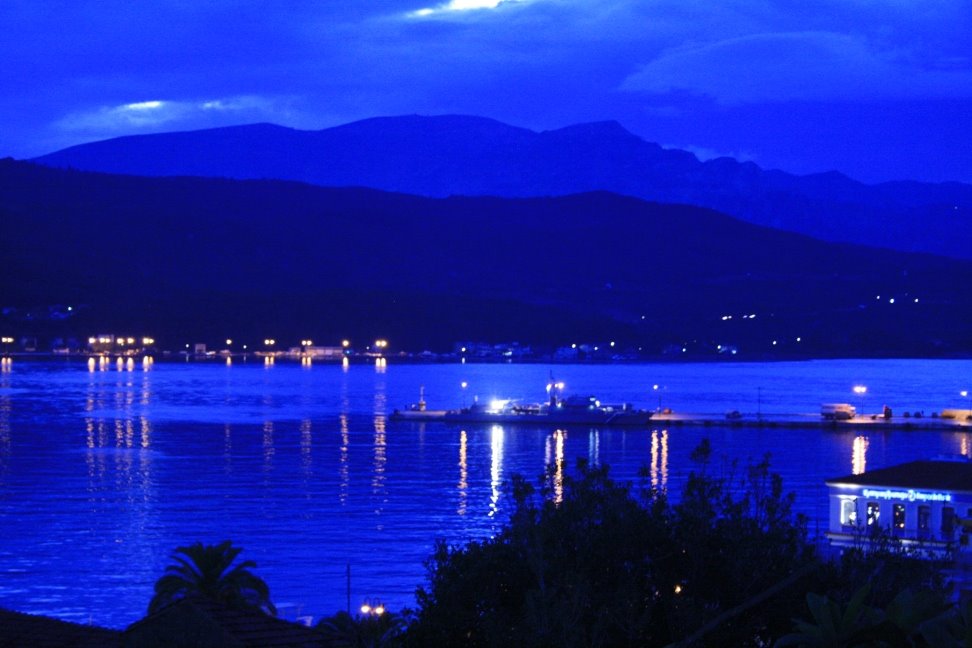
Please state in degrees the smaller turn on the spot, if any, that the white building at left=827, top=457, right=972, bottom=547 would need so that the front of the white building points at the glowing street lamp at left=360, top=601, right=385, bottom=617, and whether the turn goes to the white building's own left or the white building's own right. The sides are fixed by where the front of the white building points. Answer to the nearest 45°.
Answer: approximately 45° to the white building's own right

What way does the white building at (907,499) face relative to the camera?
toward the camera

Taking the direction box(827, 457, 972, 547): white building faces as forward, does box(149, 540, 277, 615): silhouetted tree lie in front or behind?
in front
